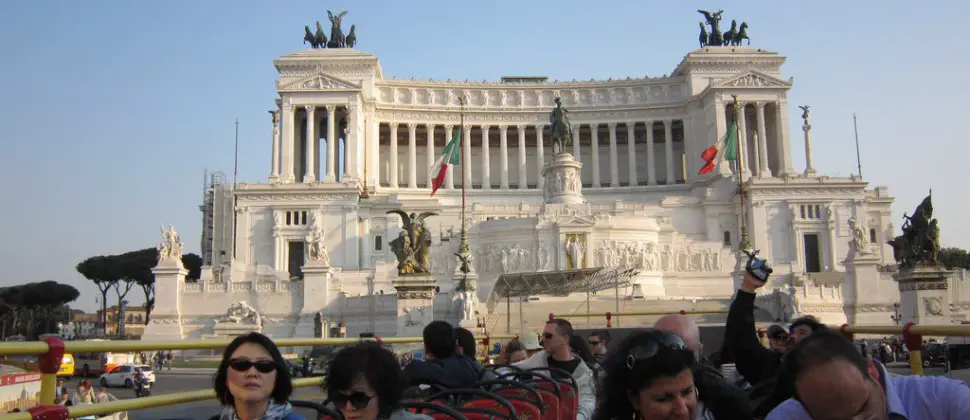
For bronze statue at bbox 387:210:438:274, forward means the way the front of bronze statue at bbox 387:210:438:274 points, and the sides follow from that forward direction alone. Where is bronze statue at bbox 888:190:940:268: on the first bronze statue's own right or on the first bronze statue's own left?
on the first bronze statue's own left

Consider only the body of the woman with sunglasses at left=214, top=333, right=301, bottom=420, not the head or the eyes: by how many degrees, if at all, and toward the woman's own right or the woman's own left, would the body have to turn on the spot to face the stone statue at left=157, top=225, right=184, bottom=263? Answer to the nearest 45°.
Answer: approximately 180°

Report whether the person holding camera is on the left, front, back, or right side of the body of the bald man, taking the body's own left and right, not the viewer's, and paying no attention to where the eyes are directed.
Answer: right

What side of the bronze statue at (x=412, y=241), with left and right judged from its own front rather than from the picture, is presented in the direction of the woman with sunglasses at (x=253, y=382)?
front

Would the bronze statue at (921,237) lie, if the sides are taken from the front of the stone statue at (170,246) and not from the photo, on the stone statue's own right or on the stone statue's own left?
on the stone statue's own left

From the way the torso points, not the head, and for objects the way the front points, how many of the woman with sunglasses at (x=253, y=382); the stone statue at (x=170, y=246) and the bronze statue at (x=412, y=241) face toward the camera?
3

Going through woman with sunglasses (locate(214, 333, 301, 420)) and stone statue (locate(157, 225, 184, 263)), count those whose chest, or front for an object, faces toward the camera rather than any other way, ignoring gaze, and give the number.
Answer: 2

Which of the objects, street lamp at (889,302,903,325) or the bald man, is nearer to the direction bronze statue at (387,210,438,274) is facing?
the bald man

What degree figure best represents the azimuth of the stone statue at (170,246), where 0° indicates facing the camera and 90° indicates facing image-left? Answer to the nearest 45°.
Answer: approximately 0°
